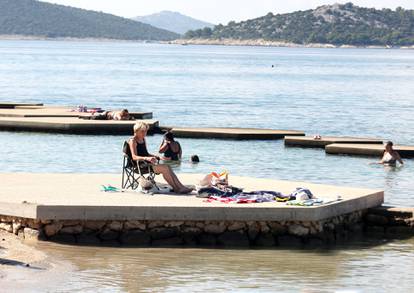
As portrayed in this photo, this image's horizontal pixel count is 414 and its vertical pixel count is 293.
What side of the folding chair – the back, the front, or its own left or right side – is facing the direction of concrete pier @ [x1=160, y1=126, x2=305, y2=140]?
left

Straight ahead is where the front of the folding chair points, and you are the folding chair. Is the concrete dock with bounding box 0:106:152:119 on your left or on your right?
on your left

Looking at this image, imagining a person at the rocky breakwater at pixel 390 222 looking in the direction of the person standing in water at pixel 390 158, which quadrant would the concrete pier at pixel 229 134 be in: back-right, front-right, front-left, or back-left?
front-left

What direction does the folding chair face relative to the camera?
to the viewer's right

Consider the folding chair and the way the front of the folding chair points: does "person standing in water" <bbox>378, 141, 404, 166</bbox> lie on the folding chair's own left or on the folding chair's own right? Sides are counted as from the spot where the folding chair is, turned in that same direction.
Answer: on the folding chair's own left

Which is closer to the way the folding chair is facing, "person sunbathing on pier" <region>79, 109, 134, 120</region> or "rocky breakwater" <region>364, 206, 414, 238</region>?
the rocky breakwater

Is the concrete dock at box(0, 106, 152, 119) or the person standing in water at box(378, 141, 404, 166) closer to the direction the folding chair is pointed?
the person standing in water

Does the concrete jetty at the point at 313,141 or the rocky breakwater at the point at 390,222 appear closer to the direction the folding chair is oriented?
the rocky breakwater

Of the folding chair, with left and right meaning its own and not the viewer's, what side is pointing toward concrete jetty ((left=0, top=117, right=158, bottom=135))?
left

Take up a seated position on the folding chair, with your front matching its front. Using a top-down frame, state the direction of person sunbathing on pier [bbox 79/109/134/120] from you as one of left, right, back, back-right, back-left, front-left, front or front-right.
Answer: left

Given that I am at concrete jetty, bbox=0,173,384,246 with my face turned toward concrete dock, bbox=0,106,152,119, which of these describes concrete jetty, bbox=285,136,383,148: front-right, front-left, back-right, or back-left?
front-right

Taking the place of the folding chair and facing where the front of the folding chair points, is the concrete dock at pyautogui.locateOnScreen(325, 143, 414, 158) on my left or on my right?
on my left

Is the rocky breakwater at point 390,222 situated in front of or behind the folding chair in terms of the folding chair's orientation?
in front

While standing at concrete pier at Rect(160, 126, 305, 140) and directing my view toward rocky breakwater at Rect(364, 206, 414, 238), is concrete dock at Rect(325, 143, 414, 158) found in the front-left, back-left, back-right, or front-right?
front-left

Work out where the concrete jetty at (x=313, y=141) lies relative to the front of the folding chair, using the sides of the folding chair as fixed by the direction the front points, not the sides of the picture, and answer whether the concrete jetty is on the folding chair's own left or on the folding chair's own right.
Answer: on the folding chair's own left
